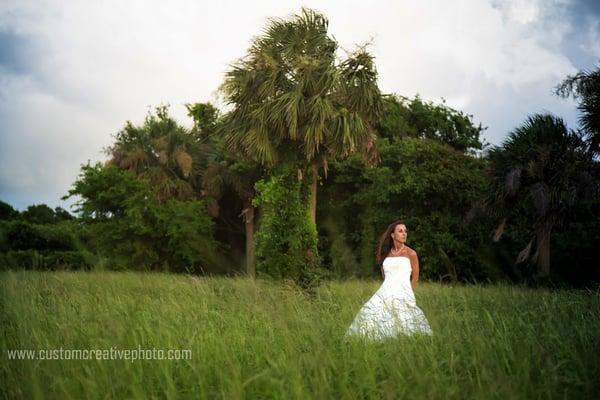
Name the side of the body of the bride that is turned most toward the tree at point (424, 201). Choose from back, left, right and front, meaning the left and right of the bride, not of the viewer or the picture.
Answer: back

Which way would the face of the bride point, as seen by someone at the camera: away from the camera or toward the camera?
toward the camera

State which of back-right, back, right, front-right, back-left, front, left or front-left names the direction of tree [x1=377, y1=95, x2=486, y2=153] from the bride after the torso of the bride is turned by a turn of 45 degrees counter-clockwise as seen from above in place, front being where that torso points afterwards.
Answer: back-left

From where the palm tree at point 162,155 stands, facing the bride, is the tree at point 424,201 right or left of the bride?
left

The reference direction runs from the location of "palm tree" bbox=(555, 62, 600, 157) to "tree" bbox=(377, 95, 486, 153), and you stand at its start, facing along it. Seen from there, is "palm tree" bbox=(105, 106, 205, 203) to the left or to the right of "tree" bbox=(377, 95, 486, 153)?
left

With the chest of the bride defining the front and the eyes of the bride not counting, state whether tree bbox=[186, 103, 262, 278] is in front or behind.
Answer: behind

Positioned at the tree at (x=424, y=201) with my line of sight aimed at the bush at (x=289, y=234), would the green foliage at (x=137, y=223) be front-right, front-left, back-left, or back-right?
front-right

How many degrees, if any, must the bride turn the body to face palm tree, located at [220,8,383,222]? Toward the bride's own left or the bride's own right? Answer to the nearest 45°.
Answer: approximately 180°

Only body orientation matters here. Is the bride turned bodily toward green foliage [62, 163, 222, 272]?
no

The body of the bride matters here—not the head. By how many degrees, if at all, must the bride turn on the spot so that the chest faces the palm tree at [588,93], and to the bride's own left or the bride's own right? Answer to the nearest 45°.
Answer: approximately 135° to the bride's own left

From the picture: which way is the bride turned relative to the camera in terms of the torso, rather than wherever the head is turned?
toward the camera

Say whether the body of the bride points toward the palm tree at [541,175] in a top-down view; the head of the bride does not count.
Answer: no

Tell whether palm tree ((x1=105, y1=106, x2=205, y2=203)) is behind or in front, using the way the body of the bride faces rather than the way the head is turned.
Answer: behind
